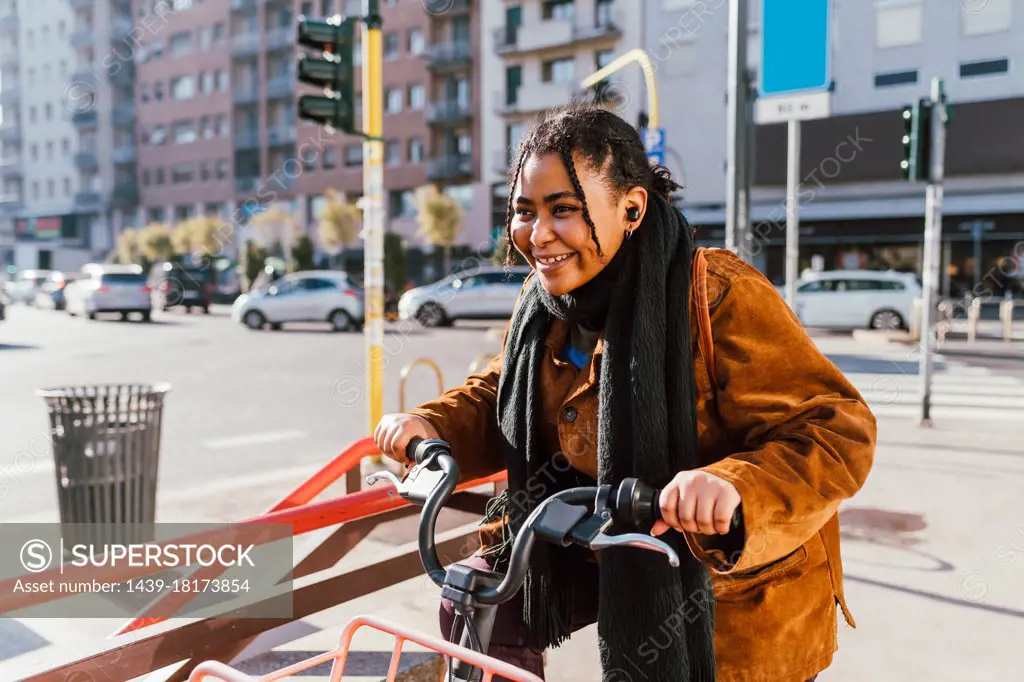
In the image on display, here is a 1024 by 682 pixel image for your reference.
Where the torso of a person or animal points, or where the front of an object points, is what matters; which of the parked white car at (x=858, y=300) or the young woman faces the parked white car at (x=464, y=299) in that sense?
the parked white car at (x=858, y=300)

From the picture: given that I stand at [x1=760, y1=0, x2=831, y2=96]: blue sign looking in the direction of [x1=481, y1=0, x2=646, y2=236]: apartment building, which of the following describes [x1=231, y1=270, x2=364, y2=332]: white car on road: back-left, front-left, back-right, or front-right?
front-left

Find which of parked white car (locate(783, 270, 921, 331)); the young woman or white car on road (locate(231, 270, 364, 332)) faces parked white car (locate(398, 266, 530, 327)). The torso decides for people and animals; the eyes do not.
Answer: parked white car (locate(783, 270, 921, 331))

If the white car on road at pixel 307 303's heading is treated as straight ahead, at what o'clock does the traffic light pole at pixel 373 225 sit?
The traffic light pole is roughly at 9 o'clock from the white car on road.

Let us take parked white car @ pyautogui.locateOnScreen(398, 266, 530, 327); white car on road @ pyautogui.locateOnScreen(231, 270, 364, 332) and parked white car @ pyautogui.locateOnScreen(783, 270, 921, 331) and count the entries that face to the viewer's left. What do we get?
3

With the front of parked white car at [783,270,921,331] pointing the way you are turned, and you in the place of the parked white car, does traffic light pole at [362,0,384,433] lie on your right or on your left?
on your left

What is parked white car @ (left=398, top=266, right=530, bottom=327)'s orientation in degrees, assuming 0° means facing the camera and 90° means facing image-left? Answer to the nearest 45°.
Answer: approximately 90°

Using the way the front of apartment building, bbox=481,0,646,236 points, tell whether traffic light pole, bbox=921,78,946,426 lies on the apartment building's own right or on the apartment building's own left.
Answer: on the apartment building's own left

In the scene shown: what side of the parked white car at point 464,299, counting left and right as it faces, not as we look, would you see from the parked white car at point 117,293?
front

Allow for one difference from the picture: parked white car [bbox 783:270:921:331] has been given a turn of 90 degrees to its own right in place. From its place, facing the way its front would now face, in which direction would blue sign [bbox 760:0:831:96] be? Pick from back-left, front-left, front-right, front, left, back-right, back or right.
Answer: back

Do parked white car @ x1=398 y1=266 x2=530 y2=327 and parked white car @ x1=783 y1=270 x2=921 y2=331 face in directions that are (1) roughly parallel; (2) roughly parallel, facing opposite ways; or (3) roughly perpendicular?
roughly parallel

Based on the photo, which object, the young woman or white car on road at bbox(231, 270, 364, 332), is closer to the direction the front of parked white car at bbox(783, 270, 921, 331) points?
the white car on road

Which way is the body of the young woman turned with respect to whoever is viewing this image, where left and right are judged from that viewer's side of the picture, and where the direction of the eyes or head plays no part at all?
facing the viewer and to the left of the viewer

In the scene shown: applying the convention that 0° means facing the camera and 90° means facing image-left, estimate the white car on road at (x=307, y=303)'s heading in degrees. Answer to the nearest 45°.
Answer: approximately 90°

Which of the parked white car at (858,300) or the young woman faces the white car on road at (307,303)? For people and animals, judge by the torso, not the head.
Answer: the parked white car at (858,300)

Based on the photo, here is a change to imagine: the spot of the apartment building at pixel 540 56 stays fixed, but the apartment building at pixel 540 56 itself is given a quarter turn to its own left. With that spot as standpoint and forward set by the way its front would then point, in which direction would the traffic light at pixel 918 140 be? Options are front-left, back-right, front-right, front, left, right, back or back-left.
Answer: front-right

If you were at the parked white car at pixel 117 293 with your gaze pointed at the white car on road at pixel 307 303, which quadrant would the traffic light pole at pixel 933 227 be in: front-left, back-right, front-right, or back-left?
front-right

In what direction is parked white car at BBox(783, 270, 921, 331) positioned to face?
to the viewer's left
